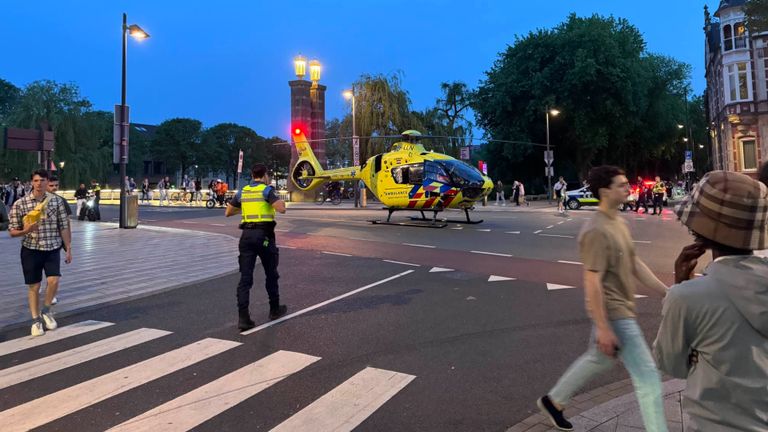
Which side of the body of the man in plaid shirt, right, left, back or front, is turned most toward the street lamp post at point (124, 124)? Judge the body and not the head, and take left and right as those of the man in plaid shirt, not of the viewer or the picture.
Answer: back

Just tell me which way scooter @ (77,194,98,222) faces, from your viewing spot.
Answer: facing the viewer and to the right of the viewer

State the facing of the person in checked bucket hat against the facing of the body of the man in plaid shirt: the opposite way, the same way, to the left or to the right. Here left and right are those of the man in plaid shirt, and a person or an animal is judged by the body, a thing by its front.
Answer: the opposite way

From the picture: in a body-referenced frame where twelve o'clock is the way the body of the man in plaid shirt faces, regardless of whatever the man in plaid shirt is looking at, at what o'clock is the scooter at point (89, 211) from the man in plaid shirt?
The scooter is roughly at 6 o'clock from the man in plaid shirt.

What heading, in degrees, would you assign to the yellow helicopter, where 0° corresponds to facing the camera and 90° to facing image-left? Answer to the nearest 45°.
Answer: approximately 315°

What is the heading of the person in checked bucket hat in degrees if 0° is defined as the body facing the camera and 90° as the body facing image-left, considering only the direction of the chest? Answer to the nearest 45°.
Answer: approximately 135°

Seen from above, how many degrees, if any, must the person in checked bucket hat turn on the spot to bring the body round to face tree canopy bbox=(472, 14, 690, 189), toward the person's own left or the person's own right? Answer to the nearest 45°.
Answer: approximately 45° to the person's own right

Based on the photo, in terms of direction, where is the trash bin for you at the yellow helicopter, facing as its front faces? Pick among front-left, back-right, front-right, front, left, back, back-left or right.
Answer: back-right

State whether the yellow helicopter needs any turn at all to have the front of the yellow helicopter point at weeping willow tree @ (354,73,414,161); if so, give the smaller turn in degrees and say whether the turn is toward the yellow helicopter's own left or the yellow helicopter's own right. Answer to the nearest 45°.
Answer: approximately 135° to the yellow helicopter's own left

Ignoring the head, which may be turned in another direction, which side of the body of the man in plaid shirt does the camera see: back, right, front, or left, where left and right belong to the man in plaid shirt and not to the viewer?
front
